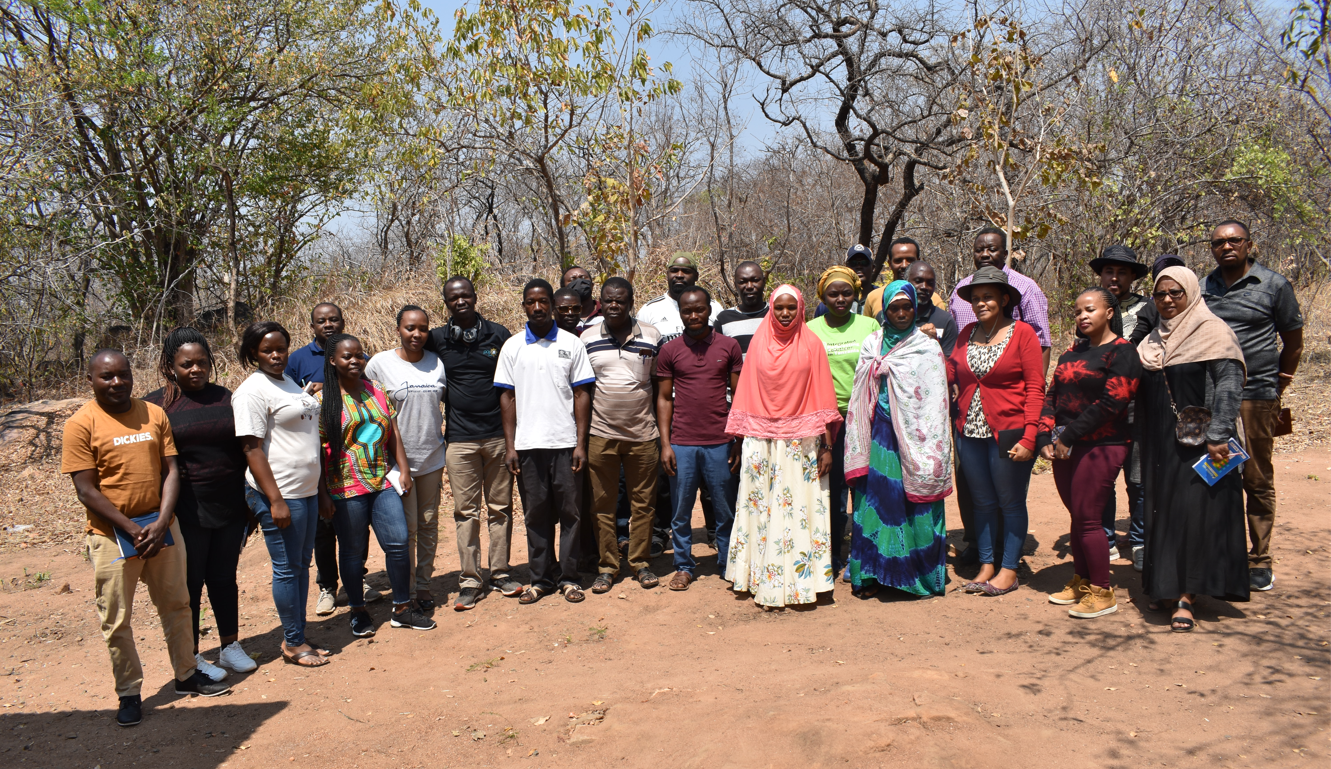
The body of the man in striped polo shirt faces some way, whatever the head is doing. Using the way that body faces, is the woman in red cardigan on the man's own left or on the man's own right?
on the man's own left

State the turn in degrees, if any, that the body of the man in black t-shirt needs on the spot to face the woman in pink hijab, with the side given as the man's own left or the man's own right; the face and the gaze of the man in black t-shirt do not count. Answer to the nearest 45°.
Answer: approximately 90° to the man's own left

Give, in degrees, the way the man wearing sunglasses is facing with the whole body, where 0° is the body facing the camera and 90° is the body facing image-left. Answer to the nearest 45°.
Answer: approximately 45°

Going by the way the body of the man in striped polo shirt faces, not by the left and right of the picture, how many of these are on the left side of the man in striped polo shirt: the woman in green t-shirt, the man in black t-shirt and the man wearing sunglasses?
2
